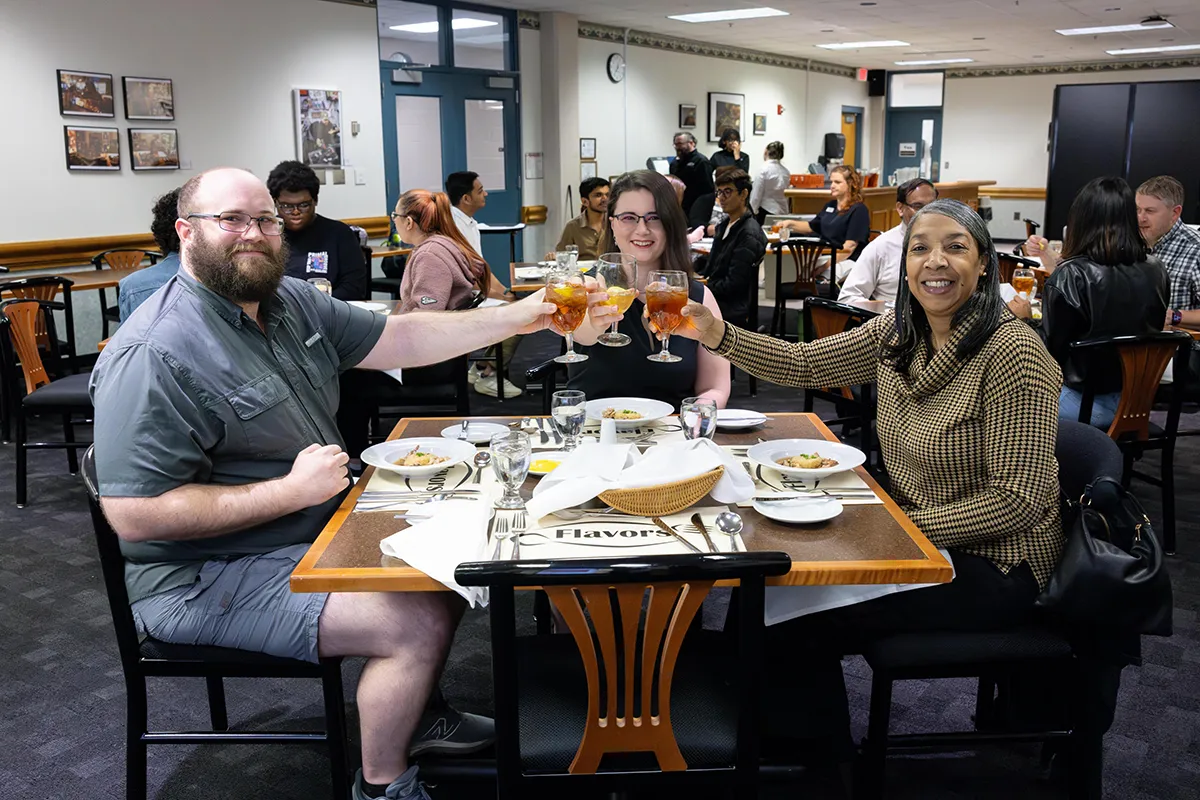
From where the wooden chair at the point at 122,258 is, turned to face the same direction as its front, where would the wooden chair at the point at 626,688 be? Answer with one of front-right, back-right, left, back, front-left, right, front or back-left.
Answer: back

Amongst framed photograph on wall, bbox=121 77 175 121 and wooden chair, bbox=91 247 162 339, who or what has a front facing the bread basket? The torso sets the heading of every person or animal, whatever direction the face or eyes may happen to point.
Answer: the framed photograph on wall

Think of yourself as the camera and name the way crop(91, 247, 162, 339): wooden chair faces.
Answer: facing away from the viewer

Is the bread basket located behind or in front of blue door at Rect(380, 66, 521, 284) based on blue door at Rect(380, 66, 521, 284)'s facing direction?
in front

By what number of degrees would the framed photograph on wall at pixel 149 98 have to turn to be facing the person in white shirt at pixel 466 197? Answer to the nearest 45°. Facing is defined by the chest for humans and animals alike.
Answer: approximately 45° to its left

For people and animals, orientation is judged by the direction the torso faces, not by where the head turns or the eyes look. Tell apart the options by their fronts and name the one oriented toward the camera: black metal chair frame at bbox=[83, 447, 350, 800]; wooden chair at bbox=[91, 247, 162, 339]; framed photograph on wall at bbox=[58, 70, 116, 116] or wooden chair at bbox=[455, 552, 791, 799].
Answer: the framed photograph on wall

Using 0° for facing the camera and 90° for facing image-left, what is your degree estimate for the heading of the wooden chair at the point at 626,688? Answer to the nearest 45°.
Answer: approximately 180°

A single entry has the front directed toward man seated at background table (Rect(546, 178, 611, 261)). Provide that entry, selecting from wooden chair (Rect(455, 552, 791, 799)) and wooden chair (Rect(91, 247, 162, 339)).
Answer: wooden chair (Rect(455, 552, 791, 799))

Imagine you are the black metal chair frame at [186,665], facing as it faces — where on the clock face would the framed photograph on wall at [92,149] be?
The framed photograph on wall is roughly at 9 o'clock from the black metal chair frame.

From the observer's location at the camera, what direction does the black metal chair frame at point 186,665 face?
facing to the right of the viewer
